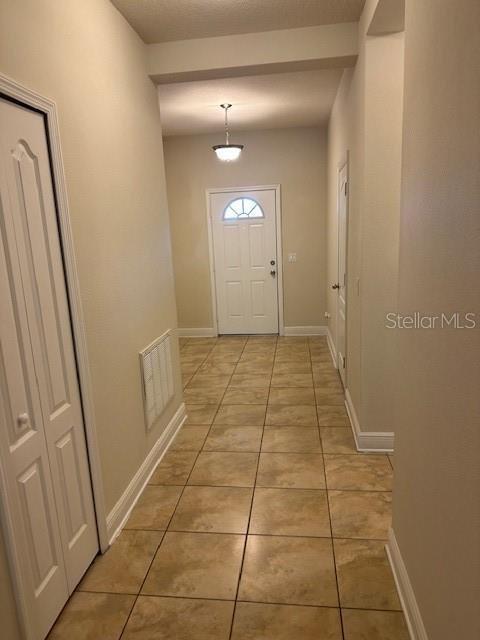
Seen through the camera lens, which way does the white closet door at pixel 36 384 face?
facing the viewer and to the right of the viewer

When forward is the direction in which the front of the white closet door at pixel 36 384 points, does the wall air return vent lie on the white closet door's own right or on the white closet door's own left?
on the white closet door's own left

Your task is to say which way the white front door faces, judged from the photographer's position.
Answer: facing the viewer

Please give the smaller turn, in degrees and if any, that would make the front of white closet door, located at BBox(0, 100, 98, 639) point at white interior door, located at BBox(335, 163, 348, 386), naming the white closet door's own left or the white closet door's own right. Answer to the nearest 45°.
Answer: approximately 90° to the white closet door's own left

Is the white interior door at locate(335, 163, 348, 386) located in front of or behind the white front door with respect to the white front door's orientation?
in front

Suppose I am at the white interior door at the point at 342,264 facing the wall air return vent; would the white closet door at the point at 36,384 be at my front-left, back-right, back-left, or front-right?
front-left

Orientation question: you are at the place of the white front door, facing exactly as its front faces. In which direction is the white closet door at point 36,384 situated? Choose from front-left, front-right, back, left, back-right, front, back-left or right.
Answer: front

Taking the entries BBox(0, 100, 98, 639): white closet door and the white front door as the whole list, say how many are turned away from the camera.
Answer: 0

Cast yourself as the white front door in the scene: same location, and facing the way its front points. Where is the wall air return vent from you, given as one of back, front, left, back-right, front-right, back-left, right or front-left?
front

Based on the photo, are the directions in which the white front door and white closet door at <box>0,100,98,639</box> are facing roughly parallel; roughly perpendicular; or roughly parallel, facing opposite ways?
roughly perpendicular

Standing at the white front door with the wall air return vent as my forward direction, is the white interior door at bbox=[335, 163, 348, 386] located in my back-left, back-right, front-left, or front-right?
front-left
